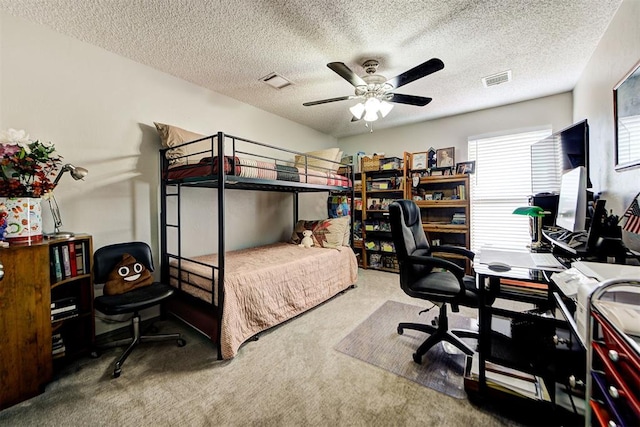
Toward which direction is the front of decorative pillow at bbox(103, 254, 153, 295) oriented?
toward the camera

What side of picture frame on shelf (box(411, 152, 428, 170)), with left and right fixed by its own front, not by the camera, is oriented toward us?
front

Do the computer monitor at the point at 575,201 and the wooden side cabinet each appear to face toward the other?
no

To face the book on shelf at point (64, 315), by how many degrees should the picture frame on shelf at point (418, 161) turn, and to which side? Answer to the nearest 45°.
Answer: approximately 45° to its right

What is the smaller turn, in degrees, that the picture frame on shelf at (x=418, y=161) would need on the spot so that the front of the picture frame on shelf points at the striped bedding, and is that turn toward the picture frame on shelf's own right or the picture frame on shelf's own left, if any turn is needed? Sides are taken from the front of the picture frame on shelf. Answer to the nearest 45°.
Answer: approximately 45° to the picture frame on shelf's own right

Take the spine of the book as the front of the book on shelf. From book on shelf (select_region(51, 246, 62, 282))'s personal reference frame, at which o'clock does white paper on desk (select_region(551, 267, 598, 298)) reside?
The white paper on desk is roughly at 11 o'clock from the book on shelf.

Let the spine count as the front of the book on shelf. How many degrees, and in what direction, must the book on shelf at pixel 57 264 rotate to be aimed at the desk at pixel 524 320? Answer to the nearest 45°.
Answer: approximately 45° to its left

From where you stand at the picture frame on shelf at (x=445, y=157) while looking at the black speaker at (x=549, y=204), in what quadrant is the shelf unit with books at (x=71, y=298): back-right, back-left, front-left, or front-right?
front-right

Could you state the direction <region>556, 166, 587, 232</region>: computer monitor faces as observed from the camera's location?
facing the viewer and to the left of the viewer

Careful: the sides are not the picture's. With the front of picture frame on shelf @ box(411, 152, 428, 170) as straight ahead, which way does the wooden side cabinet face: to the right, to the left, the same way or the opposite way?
to the left

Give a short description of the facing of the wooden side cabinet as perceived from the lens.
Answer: facing the viewer and to the right of the viewer

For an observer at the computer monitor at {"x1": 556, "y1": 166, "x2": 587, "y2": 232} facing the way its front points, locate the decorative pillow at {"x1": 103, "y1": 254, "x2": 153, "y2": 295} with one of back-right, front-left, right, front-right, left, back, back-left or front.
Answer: front

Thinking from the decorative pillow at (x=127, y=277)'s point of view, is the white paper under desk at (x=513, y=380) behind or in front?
in front
